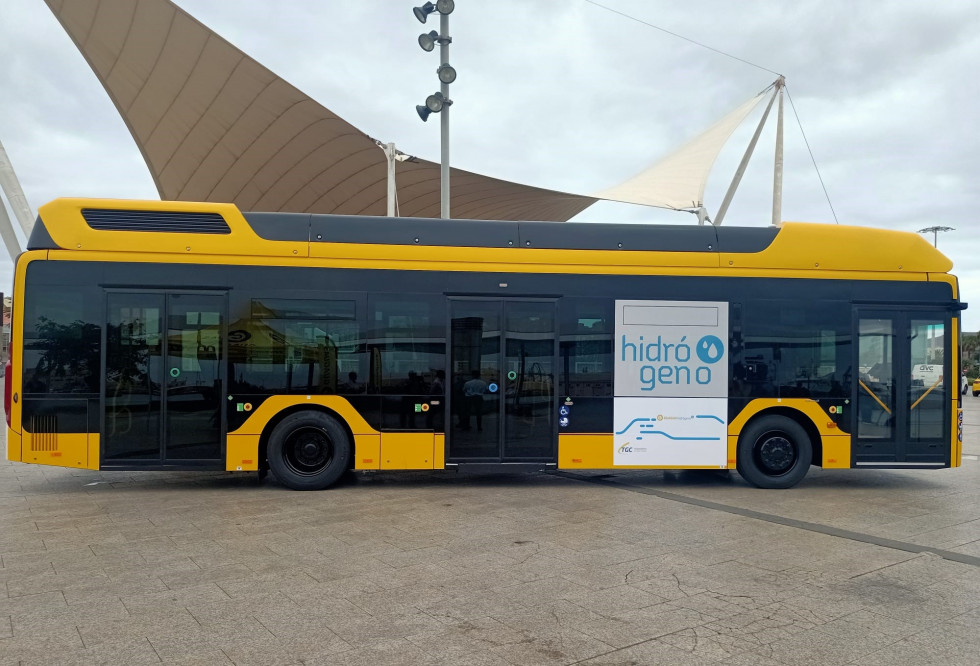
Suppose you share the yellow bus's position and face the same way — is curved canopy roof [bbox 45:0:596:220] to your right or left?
on your left

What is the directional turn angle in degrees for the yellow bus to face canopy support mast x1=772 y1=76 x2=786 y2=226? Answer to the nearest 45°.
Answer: approximately 45° to its left

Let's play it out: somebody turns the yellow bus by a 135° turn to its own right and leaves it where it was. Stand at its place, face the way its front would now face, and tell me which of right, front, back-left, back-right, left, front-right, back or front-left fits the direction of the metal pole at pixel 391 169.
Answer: back-right

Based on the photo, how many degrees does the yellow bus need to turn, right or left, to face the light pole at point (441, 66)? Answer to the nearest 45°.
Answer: approximately 90° to its left

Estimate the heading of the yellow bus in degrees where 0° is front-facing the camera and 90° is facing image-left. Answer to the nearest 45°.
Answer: approximately 270°

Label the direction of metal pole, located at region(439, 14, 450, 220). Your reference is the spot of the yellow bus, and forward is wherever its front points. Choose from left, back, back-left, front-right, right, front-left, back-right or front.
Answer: left
